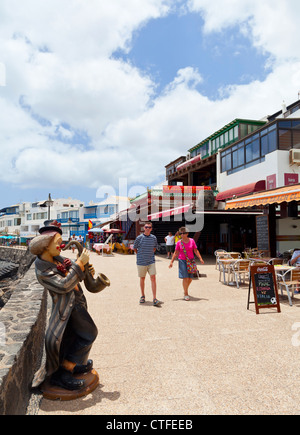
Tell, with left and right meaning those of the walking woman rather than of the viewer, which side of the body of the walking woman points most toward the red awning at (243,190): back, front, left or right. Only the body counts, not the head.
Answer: back

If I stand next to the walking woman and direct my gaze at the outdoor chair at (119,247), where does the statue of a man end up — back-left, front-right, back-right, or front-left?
back-left

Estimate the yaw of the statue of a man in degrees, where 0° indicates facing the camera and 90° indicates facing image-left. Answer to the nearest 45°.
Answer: approximately 270°

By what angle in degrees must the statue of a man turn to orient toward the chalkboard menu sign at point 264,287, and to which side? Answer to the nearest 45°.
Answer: approximately 45° to its left

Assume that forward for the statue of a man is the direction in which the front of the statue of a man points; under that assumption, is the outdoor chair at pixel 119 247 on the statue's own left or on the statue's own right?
on the statue's own left

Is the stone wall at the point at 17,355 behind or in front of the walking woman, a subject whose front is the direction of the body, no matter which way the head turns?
in front

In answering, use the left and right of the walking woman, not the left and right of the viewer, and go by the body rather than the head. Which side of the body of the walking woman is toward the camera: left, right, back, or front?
front

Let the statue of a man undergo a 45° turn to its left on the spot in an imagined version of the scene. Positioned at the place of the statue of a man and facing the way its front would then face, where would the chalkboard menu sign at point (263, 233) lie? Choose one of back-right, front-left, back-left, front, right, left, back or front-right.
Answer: front

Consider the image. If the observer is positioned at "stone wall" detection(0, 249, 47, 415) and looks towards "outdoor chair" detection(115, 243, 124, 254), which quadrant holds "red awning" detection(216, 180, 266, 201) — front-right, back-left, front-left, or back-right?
front-right

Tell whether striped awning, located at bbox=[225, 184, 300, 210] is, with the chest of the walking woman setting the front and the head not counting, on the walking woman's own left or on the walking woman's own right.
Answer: on the walking woman's own left
